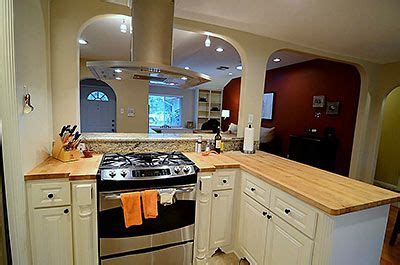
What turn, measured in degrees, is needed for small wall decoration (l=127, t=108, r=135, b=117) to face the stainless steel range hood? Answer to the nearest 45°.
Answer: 0° — it already faces it

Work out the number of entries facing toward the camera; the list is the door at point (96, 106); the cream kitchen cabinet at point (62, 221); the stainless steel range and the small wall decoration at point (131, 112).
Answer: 4

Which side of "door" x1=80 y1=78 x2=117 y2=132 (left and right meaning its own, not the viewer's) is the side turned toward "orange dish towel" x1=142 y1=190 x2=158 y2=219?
front

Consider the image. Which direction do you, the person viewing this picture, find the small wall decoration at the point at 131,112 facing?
facing the viewer

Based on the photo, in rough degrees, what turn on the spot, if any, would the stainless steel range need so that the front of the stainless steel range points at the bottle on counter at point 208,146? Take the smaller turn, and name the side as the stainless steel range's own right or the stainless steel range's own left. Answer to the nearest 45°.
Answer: approximately 135° to the stainless steel range's own left

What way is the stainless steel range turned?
toward the camera

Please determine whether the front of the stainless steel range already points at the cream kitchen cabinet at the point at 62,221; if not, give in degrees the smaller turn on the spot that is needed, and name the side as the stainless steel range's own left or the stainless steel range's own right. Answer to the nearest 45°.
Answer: approximately 90° to the stainless steel range's own right

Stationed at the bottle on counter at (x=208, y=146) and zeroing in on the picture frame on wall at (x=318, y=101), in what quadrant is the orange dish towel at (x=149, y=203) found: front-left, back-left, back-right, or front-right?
back-right

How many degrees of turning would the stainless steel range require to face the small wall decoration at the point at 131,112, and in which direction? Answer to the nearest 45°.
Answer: approximately 180°

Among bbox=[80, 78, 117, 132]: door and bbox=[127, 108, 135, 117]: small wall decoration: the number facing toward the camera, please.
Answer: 2

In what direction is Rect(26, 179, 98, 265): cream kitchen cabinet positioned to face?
toward the camera
